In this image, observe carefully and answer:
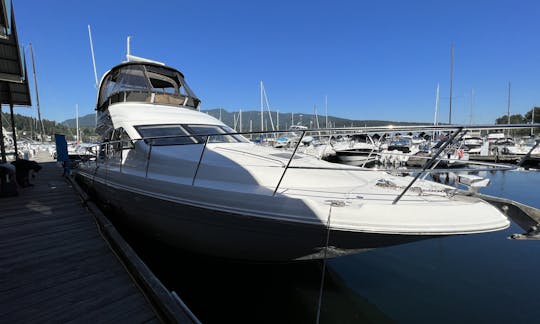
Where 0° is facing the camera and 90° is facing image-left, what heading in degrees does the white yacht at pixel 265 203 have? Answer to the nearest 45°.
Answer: approximately 315°

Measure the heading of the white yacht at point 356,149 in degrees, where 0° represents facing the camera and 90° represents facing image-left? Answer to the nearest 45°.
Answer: approximately 45°

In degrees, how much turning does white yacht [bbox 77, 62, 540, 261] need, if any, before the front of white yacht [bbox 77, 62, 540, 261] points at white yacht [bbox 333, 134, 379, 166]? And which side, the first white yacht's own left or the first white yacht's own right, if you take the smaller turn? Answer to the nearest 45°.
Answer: approximately 135° to the first white yacht's own left

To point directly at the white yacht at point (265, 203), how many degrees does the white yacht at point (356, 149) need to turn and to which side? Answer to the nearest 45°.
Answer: approximately 45° to its left
